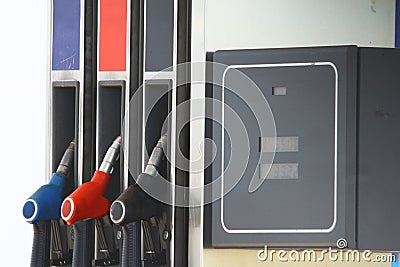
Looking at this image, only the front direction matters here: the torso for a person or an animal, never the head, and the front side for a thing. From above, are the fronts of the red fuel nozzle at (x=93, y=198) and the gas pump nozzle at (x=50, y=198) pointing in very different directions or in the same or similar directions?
same or similar directions
